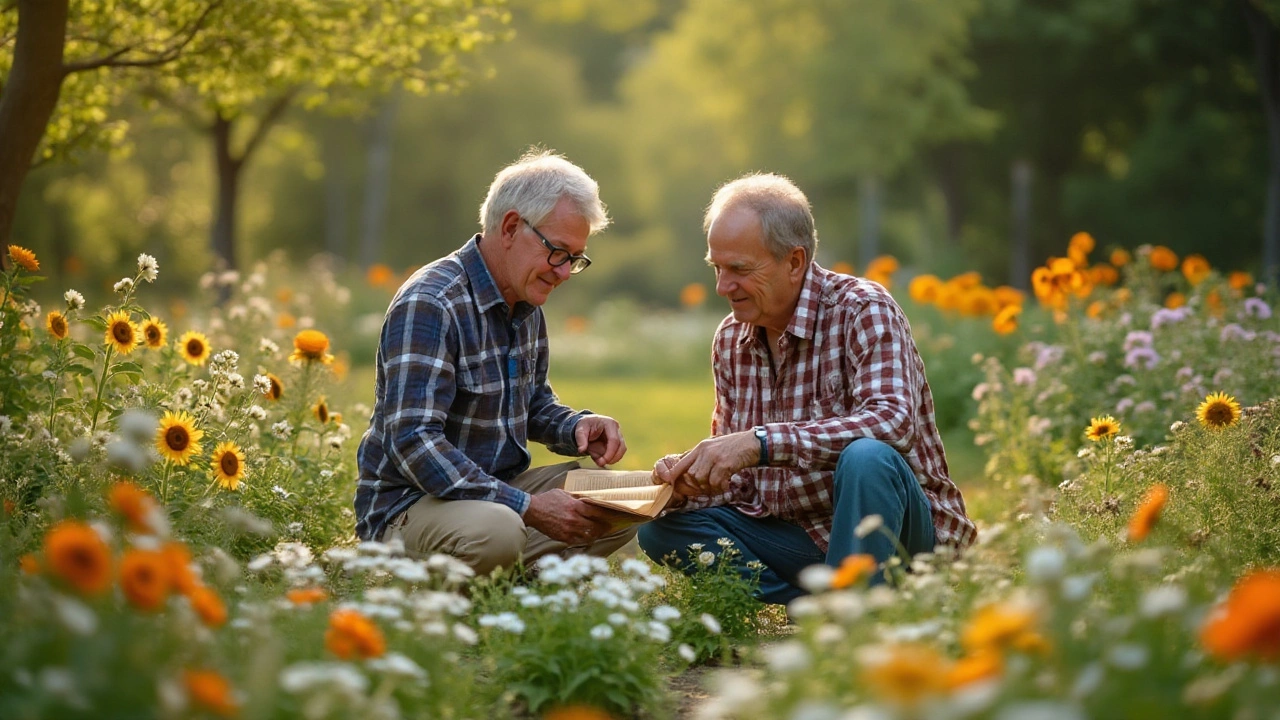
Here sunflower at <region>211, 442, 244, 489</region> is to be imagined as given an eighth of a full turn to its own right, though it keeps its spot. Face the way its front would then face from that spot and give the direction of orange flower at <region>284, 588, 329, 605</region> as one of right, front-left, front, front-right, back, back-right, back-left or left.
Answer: front

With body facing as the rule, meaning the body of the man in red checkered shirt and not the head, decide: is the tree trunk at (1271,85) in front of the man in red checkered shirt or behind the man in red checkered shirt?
behind

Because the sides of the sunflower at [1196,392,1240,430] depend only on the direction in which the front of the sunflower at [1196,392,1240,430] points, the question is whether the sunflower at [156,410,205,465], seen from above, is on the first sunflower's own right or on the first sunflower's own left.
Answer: on the first sunflower's own right

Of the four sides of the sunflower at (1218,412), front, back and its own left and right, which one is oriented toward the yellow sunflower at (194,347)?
right

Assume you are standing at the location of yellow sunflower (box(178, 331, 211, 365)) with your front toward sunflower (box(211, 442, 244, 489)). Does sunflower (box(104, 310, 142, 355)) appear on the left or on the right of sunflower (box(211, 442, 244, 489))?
right

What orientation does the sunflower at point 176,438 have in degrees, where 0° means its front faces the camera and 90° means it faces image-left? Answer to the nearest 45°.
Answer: approximately 0°

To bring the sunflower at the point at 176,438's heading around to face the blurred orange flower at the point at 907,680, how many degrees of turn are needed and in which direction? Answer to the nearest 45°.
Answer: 0° — it already faces it

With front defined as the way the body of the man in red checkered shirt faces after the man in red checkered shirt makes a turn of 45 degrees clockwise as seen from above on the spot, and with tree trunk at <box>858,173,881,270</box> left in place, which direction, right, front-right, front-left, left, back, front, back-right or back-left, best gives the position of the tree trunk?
right

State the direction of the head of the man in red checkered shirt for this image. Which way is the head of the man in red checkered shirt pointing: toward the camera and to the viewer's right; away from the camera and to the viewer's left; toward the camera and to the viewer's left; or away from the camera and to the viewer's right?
toward the camera and to the viewer's left

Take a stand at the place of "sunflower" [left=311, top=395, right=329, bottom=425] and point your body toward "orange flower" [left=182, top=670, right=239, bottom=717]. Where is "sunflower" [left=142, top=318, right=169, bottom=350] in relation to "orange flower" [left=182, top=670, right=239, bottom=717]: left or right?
right

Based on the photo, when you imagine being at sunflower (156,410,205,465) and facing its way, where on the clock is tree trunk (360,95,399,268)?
The tree trunk is roughly at 6 o'clock from the sunflower.

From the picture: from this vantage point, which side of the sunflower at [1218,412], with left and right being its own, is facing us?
front

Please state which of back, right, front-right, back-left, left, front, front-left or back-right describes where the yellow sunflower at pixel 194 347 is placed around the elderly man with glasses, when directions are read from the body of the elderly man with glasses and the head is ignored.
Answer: back

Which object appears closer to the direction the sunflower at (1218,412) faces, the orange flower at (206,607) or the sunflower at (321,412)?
the orange flower

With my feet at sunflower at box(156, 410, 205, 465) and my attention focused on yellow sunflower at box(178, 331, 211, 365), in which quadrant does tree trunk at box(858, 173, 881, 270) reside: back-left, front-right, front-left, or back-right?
front-right

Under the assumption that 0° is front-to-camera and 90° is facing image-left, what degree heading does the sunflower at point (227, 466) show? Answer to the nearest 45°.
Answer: approximately 315°

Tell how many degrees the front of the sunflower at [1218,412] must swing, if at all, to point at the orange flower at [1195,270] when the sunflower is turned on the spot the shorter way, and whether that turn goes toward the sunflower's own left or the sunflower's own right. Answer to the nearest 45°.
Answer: approximately 180°

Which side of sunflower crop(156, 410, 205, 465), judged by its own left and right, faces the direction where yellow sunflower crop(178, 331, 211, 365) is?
back
